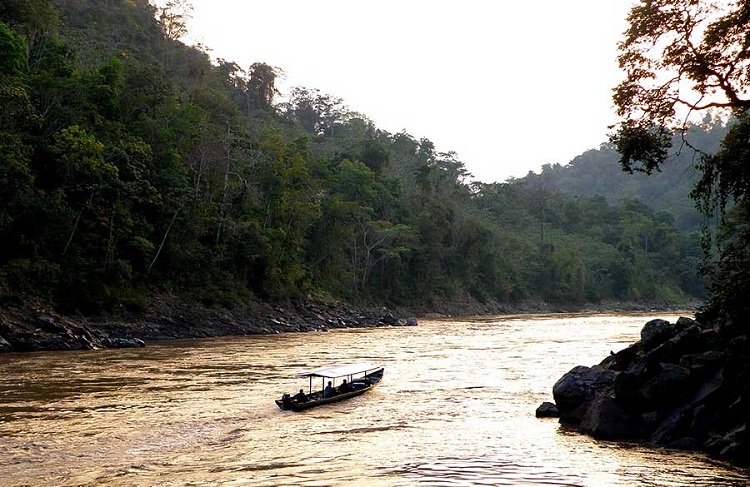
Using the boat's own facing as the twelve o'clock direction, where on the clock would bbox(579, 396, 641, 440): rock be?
The rock is roughly at 3 o'clock from the boat.

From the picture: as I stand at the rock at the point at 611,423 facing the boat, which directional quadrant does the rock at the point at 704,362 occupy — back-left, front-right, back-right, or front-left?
back-right

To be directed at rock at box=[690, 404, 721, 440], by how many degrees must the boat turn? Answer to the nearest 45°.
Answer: approximately 90° to its right

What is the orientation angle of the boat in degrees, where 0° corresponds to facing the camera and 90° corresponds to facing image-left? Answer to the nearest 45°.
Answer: approximately 225°

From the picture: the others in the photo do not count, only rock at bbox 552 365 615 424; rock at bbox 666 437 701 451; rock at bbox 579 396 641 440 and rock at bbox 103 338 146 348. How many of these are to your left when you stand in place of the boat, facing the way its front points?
1

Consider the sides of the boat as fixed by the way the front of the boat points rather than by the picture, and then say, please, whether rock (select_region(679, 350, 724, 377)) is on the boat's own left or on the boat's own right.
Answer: on the boat's own right

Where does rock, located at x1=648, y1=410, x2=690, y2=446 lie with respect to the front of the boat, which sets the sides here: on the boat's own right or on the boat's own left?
on the boat's own right

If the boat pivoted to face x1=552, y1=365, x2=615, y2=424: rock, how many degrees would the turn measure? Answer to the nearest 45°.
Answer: approximately 90° to its right

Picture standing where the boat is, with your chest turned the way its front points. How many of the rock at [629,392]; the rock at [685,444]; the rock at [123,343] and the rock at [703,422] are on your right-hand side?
3

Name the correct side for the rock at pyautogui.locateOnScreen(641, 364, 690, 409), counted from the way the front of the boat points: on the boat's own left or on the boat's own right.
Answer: on the boat's own right
